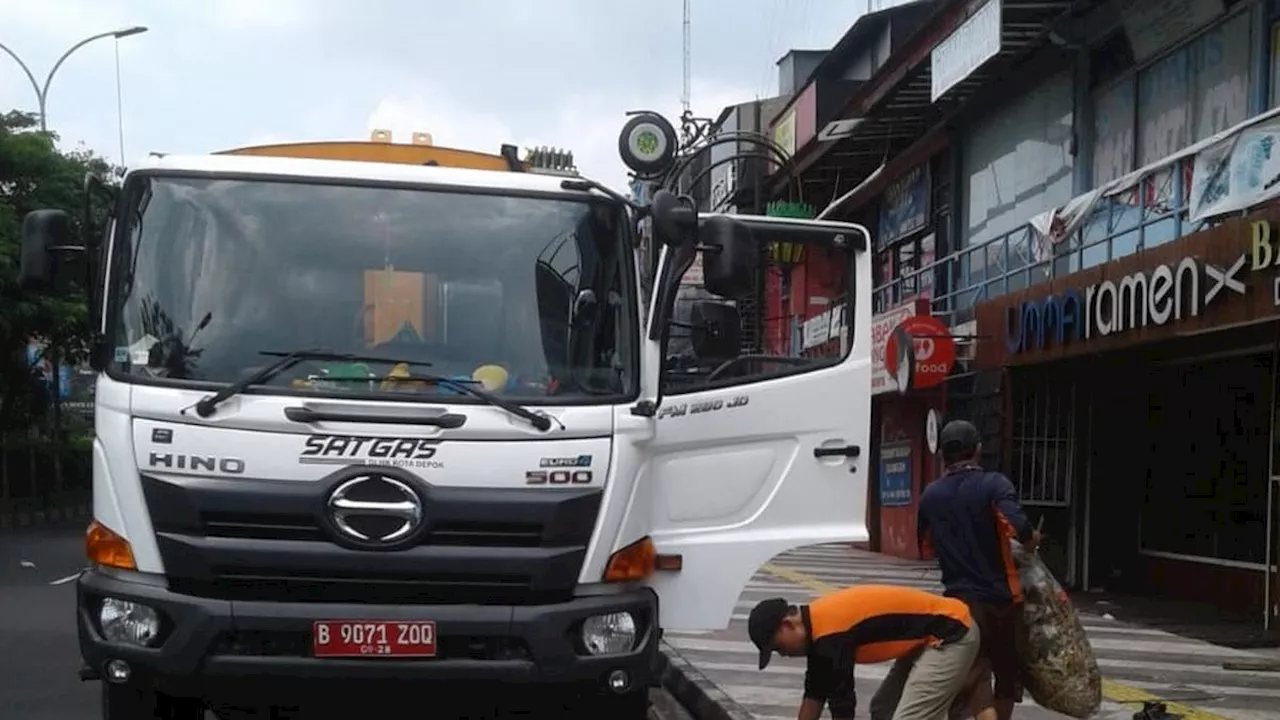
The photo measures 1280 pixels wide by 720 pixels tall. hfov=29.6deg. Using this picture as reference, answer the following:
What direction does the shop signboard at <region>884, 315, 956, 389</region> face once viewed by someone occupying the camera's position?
facing the viewer

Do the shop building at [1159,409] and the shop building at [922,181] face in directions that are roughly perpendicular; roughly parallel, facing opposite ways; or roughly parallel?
roughly parallel

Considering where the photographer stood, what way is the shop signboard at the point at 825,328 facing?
facing the viewer and to the left of the viewer

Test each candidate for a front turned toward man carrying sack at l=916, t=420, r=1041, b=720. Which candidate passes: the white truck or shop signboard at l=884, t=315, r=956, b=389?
the shop signboard

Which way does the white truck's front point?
toward the camera

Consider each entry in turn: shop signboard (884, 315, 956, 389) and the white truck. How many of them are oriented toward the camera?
2

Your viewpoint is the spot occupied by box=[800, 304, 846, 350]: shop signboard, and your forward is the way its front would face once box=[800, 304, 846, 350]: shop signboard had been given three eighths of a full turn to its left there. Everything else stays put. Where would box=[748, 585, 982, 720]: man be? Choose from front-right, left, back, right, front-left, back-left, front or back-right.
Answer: right

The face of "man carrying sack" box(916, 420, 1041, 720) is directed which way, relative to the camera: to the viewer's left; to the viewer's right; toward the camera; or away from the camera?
away from the camera

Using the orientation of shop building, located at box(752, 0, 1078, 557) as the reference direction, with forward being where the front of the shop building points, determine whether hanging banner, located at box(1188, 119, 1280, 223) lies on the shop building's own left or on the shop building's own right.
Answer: on the shop building's own left
